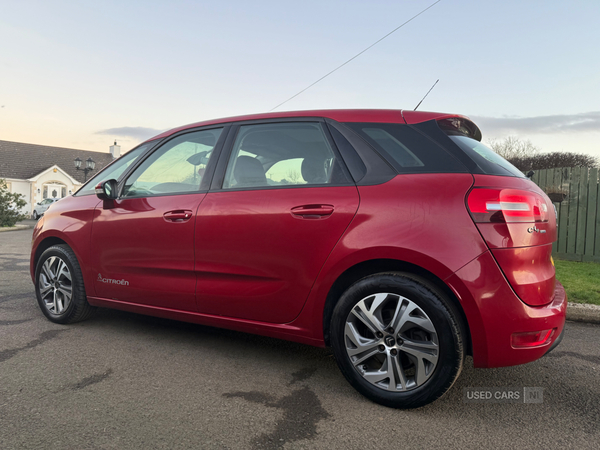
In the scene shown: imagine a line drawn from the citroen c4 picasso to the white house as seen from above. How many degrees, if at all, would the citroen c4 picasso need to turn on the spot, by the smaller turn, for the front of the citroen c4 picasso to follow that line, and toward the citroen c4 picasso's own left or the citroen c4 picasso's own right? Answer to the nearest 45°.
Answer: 0° — it already faces it

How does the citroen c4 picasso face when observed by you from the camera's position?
facing away from the viewer and to the left of the viewer

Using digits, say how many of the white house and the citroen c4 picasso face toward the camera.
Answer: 1

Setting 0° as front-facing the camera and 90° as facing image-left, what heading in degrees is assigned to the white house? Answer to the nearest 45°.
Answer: approximately 0°

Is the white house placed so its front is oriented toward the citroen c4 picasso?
yes
